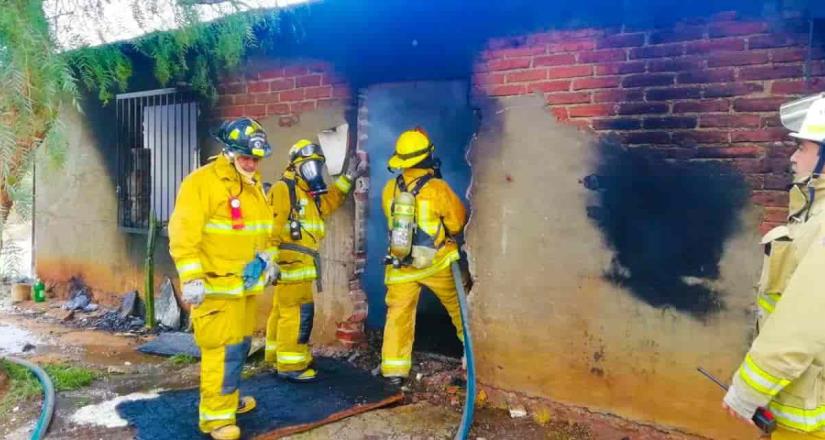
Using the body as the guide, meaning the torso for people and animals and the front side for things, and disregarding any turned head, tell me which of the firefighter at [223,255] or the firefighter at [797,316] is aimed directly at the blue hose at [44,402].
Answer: the firefighter at [797,316]

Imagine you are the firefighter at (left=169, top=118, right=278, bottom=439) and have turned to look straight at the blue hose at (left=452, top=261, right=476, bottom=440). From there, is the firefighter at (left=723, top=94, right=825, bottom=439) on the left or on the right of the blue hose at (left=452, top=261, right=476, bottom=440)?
right

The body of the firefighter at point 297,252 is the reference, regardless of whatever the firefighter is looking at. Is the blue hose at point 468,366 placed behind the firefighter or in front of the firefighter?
in front

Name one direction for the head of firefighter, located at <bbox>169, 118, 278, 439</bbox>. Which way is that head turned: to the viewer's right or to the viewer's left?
to the viewer's right

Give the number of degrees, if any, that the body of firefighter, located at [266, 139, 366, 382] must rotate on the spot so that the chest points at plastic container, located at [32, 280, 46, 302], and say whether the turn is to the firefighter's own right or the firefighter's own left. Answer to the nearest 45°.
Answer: approximately 180°

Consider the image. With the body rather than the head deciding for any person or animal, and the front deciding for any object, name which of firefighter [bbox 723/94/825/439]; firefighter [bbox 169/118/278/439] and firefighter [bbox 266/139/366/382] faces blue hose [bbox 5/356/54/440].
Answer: firefighter [bbox 723/94/825/439]

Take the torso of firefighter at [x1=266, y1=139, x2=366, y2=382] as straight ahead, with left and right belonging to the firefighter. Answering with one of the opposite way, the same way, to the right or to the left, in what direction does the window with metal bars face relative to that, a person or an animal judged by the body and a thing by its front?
to the right

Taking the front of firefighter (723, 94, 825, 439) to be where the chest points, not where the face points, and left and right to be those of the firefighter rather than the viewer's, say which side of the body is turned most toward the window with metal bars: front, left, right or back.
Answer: front

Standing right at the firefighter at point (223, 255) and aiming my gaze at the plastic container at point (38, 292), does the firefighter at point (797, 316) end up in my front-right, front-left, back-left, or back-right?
back-right

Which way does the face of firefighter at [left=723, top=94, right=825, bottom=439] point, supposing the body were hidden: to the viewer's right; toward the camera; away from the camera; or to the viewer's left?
to the viewer's left

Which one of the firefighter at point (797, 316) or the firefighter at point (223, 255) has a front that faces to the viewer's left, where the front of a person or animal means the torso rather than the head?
the firefighter at point (797, 316)

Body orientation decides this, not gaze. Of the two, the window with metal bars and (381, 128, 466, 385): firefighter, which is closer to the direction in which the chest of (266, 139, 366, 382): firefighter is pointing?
the firefighter

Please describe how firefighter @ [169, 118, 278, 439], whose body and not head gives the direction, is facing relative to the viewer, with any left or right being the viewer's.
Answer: facing the viewer and to the right of the viewer

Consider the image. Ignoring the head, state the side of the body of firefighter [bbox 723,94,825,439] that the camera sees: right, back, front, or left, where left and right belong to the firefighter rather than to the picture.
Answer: left

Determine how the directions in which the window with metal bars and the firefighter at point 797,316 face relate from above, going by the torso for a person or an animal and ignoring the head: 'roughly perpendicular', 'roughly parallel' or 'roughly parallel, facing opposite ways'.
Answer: roughly perpendicular
